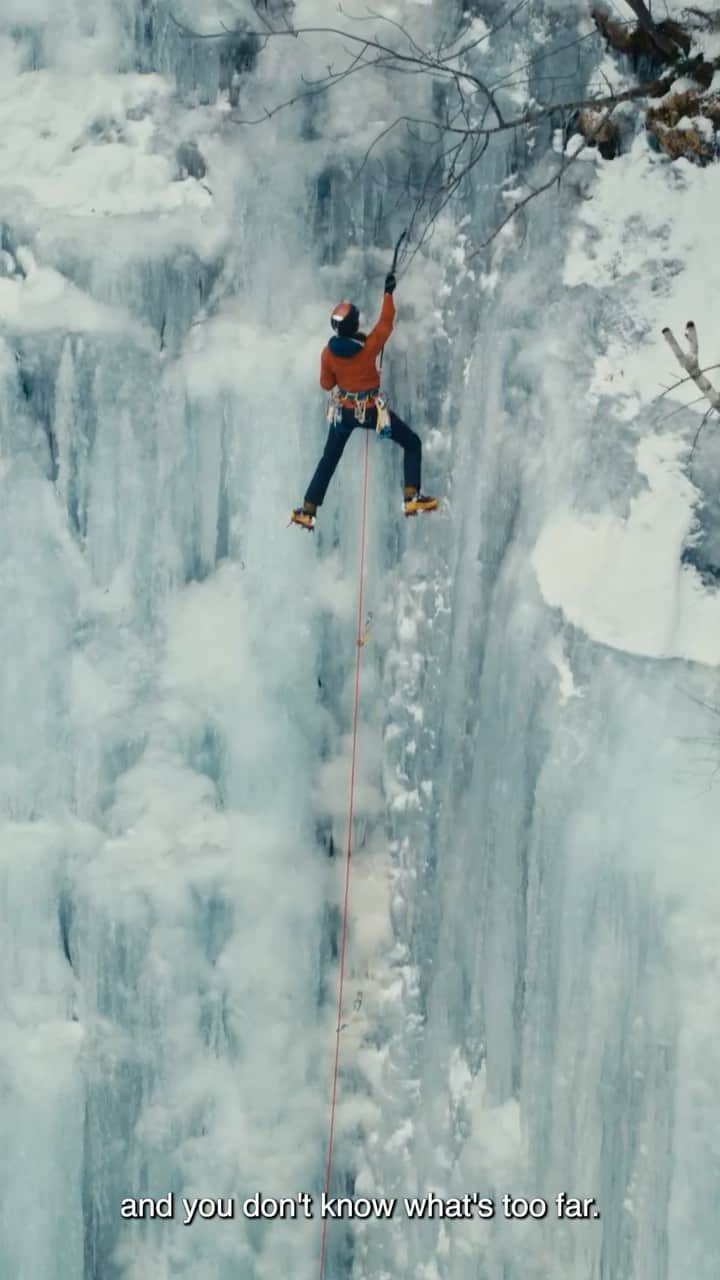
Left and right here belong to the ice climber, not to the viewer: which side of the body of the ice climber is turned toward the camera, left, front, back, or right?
back
